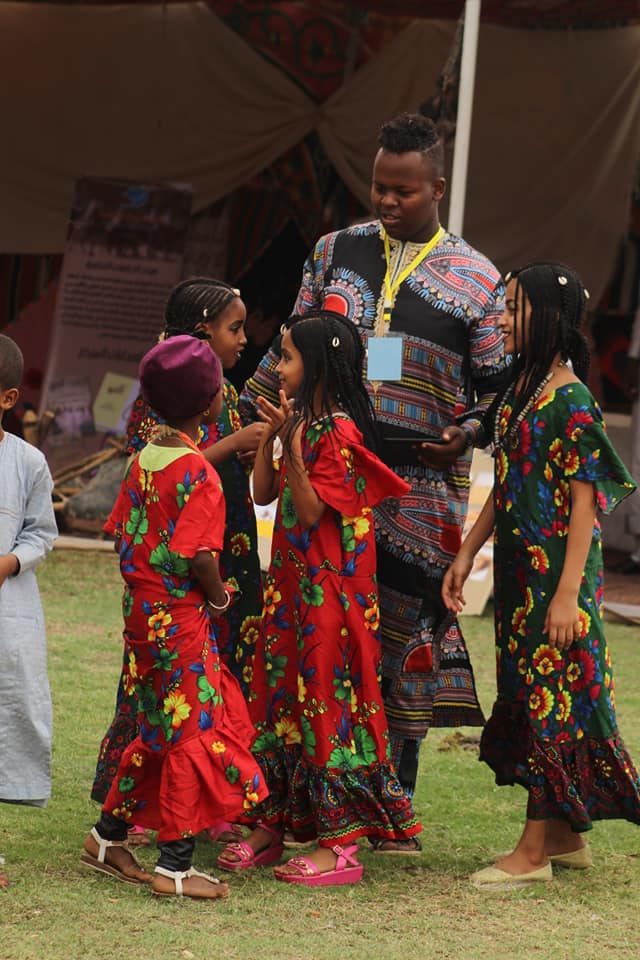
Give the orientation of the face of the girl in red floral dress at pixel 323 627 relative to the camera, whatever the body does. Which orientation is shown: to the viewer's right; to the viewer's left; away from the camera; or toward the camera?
to the viewer's left

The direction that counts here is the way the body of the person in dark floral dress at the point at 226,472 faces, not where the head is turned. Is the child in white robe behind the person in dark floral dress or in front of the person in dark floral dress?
behind

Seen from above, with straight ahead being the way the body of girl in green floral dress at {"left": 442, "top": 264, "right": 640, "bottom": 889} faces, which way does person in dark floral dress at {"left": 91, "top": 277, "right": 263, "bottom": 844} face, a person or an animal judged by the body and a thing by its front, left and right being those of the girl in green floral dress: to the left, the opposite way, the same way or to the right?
the opposite way

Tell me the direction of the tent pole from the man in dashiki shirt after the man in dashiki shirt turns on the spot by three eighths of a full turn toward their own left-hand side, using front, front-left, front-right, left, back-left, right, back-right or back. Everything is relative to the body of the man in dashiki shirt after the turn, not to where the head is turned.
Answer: left

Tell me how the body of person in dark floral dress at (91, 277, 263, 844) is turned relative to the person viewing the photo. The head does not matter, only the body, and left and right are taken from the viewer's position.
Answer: facing to the right of the viewer

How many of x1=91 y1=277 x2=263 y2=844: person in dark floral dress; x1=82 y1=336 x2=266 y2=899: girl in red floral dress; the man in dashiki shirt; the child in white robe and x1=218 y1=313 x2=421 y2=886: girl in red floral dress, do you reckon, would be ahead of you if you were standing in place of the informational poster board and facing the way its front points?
5

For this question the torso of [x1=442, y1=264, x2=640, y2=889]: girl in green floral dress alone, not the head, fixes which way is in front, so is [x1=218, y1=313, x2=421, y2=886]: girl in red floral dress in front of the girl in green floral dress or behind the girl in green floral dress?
in front

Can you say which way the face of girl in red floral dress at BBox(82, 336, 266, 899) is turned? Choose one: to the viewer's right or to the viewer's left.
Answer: to the viewer's right

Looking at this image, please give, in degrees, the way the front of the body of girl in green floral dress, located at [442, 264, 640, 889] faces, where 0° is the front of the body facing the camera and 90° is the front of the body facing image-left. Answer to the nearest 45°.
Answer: approximately 90°

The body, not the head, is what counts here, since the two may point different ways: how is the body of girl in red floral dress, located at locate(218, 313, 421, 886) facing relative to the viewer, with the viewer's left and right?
facing to the left of the viewer

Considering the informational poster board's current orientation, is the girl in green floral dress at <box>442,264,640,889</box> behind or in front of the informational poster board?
in front
